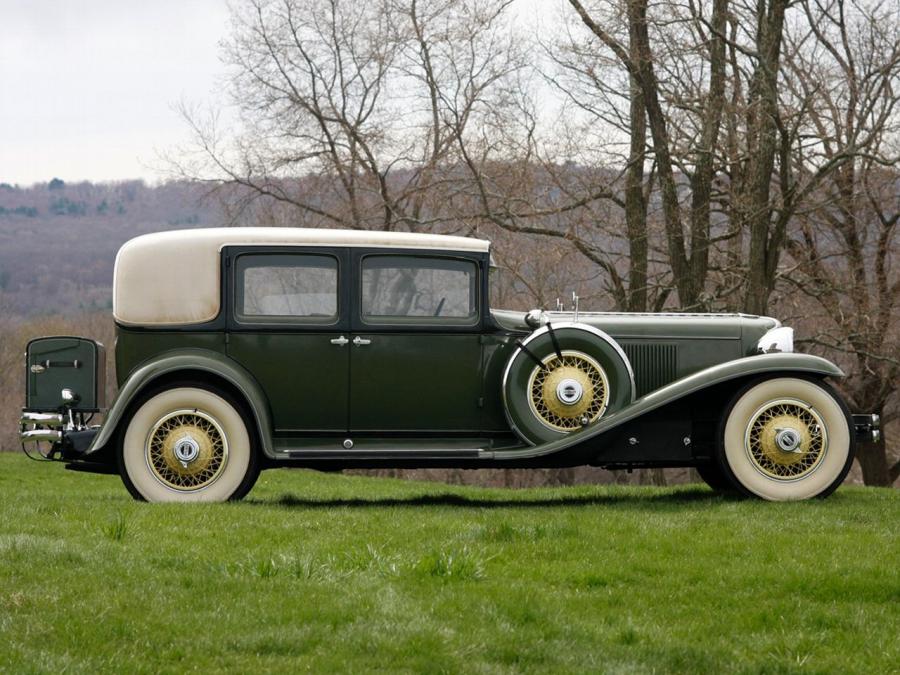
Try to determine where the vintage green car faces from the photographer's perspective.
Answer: facing to the right of the viewer

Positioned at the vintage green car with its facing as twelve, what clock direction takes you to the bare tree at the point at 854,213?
The bare tree is roughly at 10 o'clock from the vintage green car.
